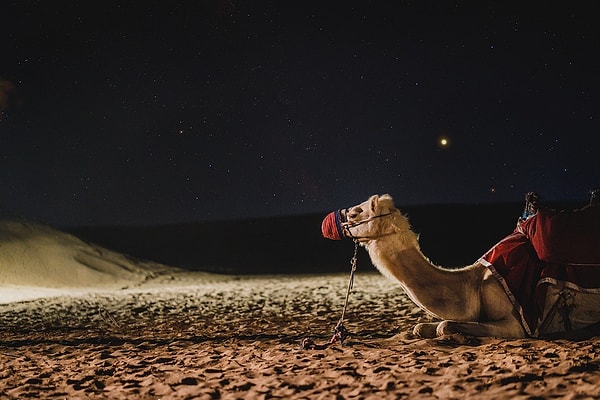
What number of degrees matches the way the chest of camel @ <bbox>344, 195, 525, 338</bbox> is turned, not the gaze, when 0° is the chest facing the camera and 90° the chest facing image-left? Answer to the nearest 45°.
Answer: approximately 90°

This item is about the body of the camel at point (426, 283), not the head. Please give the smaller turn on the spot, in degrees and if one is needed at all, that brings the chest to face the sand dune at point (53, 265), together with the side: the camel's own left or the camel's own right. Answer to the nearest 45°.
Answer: approximately 45° to the camel's own right
